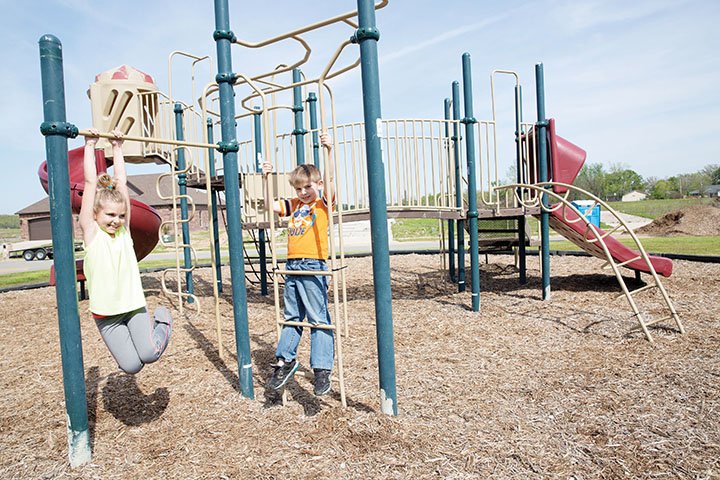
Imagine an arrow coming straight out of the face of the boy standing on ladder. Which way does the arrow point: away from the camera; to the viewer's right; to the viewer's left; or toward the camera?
toward the camera

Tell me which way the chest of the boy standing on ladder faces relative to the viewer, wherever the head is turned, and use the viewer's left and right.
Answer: facing the viewer
